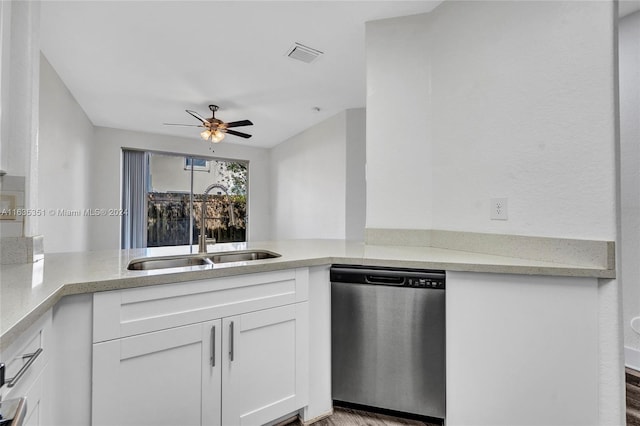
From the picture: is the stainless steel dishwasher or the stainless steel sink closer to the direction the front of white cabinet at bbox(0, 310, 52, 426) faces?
the stainless steel dishwasher

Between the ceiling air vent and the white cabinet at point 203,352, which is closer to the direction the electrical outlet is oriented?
the white cabinet

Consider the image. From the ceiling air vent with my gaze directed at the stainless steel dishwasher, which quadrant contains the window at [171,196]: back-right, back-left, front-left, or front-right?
back-right

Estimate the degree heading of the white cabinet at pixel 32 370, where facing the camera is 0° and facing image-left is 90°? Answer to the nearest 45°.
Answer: approximately 315°

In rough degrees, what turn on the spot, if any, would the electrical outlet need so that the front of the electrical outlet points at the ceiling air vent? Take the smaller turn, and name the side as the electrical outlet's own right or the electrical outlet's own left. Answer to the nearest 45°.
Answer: approximately 90° to the electrical outlet's own right

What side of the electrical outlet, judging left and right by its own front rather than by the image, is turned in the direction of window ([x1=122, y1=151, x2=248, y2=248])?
right

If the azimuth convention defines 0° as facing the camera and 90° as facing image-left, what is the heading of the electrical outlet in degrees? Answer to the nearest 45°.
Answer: approximately 0°

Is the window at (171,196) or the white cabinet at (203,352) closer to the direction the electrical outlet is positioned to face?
the white cabinet

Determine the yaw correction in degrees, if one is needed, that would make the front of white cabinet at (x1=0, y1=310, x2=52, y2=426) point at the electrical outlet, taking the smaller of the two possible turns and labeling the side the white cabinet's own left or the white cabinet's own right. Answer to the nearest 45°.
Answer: approximately 45° to the white cabinet's own left

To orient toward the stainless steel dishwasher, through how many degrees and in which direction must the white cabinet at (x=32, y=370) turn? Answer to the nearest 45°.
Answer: approximately 45° to its left
